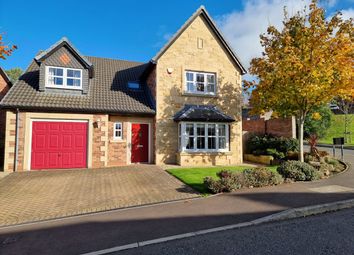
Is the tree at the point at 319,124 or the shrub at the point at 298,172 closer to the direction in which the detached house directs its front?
the shrub

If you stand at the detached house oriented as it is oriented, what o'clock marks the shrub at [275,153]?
The shrub is roughly at 9 o'clock from the detached house.

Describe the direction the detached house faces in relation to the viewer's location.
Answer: facing the viewer

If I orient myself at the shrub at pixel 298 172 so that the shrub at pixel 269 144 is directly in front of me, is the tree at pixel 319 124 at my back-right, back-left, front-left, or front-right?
front-right

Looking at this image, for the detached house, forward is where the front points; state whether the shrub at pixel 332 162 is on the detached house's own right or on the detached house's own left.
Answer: on the detached house's own left

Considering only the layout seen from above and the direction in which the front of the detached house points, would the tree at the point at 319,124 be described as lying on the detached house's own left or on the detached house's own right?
on the detached house's own left

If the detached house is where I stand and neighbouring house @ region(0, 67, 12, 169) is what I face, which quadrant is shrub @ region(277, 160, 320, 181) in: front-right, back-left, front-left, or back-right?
back-left

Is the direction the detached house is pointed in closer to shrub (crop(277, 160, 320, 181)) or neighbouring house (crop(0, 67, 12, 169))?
the shrub

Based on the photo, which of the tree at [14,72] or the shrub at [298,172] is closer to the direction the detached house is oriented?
the shrub

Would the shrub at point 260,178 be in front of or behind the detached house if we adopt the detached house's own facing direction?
in front

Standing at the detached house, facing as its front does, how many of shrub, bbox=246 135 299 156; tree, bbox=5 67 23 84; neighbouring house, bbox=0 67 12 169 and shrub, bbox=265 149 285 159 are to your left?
2

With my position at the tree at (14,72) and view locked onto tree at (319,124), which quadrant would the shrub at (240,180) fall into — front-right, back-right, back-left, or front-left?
front-right

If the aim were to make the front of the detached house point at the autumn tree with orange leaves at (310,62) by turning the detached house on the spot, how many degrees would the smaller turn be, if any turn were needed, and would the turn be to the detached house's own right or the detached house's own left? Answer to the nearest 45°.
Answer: approximately 45° to the detached house's own left

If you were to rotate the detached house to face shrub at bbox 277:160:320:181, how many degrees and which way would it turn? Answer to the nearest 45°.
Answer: approximately 45° to its left

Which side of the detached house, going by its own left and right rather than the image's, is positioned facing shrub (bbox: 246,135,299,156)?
left
